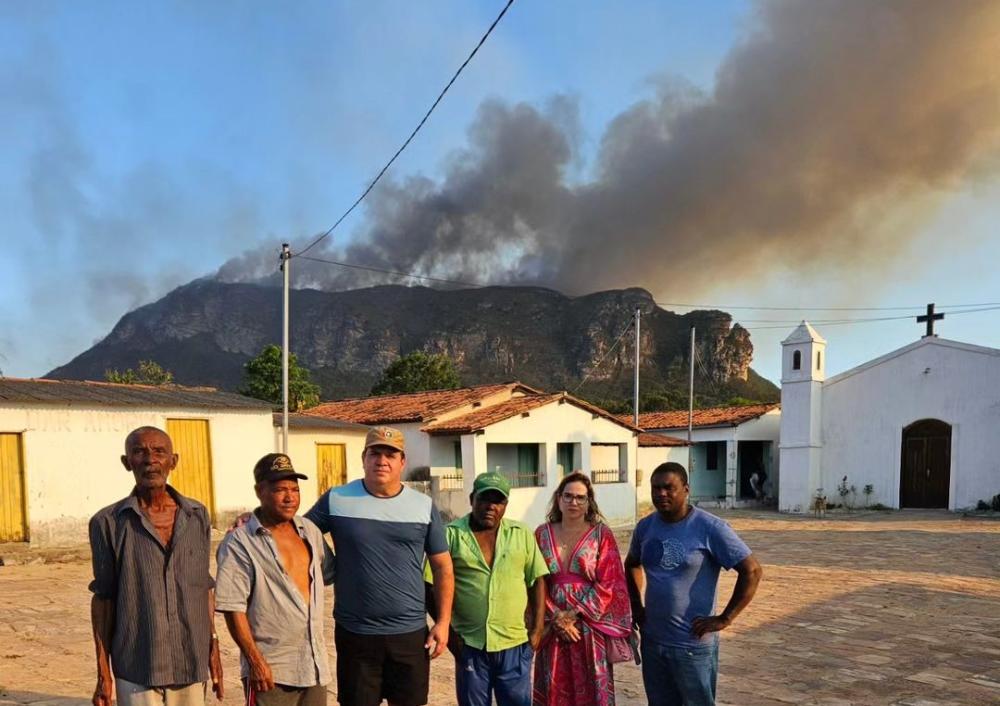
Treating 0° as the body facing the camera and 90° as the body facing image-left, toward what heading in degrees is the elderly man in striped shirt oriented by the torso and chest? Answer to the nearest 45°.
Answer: approximately 0°

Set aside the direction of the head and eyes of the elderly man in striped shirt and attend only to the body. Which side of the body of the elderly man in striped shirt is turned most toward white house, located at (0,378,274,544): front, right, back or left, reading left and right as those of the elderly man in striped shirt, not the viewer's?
back

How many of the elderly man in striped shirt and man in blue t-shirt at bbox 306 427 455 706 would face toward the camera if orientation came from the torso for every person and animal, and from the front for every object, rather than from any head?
2

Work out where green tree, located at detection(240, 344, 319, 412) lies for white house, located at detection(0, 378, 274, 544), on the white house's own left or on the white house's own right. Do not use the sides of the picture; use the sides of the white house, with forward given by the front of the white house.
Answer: on the white house's own left

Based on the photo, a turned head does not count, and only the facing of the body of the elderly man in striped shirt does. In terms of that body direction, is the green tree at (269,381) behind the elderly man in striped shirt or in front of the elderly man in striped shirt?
behind
